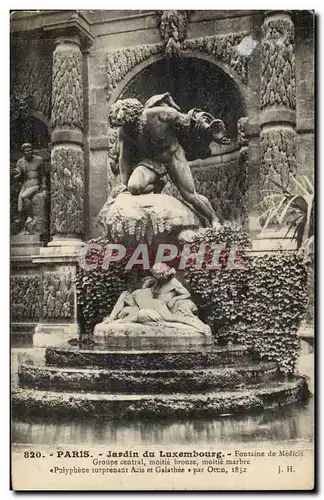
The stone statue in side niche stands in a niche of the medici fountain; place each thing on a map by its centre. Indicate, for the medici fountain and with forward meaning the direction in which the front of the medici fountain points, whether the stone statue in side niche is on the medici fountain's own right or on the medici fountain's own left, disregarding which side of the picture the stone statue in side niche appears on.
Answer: on the medici fountain's own right

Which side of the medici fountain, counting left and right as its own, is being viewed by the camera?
front

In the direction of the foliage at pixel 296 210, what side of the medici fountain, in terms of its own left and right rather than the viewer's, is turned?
left
